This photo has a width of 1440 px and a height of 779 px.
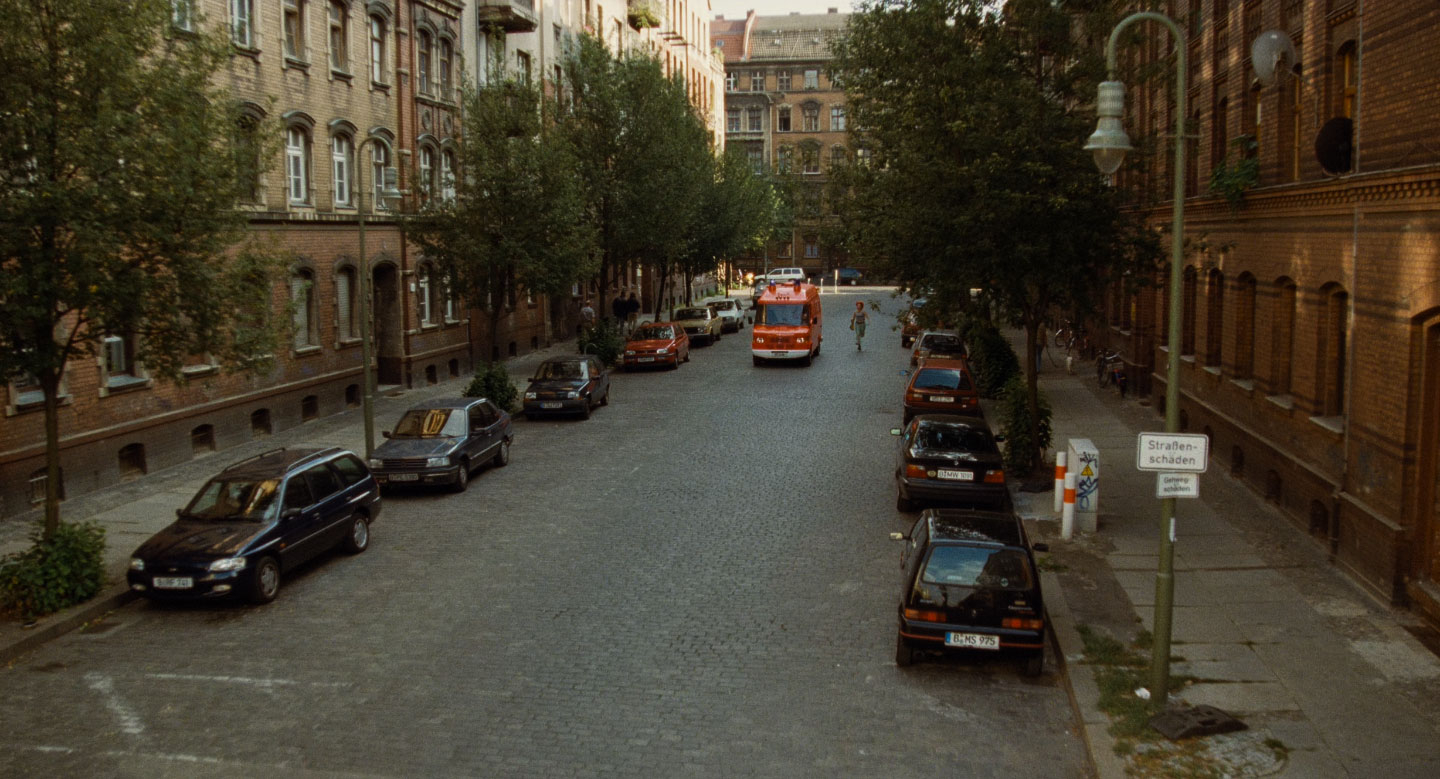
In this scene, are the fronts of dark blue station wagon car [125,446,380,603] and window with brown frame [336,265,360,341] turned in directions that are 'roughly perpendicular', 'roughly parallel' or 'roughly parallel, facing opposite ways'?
roughly perpendicular

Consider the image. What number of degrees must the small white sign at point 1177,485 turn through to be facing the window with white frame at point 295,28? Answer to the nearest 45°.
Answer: approximately 135° to its right

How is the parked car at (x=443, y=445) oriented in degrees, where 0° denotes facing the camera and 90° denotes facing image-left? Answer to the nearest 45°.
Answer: approximately 45°

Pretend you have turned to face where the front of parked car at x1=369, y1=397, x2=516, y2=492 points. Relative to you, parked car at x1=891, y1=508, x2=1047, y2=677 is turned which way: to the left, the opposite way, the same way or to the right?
the opposite way

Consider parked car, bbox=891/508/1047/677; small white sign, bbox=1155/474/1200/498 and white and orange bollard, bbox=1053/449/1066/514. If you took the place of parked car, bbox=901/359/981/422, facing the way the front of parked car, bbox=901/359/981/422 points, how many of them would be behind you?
3

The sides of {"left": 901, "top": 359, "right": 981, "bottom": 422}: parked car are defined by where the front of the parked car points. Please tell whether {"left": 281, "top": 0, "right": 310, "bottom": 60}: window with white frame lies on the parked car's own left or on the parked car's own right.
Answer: on the parked car's own left

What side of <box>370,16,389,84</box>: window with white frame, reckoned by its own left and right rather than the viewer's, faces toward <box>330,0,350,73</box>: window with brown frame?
right

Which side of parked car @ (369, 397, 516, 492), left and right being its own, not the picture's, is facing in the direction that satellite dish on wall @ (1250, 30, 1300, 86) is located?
left

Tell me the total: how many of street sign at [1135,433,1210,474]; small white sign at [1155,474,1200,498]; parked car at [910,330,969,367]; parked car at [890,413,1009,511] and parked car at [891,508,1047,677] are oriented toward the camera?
2

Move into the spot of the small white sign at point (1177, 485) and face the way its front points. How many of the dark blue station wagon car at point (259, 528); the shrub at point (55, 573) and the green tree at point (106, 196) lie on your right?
3

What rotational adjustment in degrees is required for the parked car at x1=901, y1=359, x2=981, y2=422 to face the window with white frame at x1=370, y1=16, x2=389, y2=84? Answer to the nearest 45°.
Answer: approximately 90° to its left

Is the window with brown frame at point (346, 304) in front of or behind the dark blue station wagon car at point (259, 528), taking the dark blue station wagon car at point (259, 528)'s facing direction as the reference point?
behind

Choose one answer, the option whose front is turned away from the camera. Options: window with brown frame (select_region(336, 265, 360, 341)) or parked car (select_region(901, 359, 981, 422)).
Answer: the parked car

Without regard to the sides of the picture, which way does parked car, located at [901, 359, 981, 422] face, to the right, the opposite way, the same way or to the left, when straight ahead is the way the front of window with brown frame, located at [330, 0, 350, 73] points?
to the left

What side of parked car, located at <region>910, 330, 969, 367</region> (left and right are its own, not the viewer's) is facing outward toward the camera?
back

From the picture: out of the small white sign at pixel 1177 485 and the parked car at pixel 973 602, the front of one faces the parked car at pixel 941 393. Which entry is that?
the parked car at pixel 973 602
